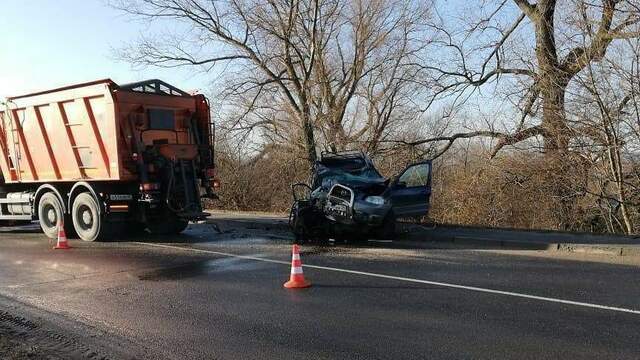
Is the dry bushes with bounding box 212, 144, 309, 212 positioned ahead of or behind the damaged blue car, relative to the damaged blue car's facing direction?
behind

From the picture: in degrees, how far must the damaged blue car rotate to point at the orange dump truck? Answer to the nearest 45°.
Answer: approximately 90° to its right

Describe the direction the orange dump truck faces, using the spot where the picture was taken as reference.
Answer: facing away from the viewer and to the left of the viewer

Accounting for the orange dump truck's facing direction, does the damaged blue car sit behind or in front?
behind

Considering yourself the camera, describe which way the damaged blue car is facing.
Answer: facing the viewer

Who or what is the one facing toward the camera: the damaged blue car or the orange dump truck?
the damaged blue car

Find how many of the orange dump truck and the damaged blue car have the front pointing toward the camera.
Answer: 1

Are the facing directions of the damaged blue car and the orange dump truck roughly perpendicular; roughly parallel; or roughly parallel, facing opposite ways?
roughly perpendicular

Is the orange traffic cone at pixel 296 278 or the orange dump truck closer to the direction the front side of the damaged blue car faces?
the orange traffic cone

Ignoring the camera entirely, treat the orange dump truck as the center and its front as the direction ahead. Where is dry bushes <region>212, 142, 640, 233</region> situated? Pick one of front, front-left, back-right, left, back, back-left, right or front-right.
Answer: back-right

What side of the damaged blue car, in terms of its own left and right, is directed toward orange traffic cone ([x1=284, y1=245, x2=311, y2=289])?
front

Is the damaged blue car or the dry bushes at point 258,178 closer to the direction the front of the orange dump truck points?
the dry bushes

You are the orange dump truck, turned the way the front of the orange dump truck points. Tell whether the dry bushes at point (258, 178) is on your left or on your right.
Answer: on your right

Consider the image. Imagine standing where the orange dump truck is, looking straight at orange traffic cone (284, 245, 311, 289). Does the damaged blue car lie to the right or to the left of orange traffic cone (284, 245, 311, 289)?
left
